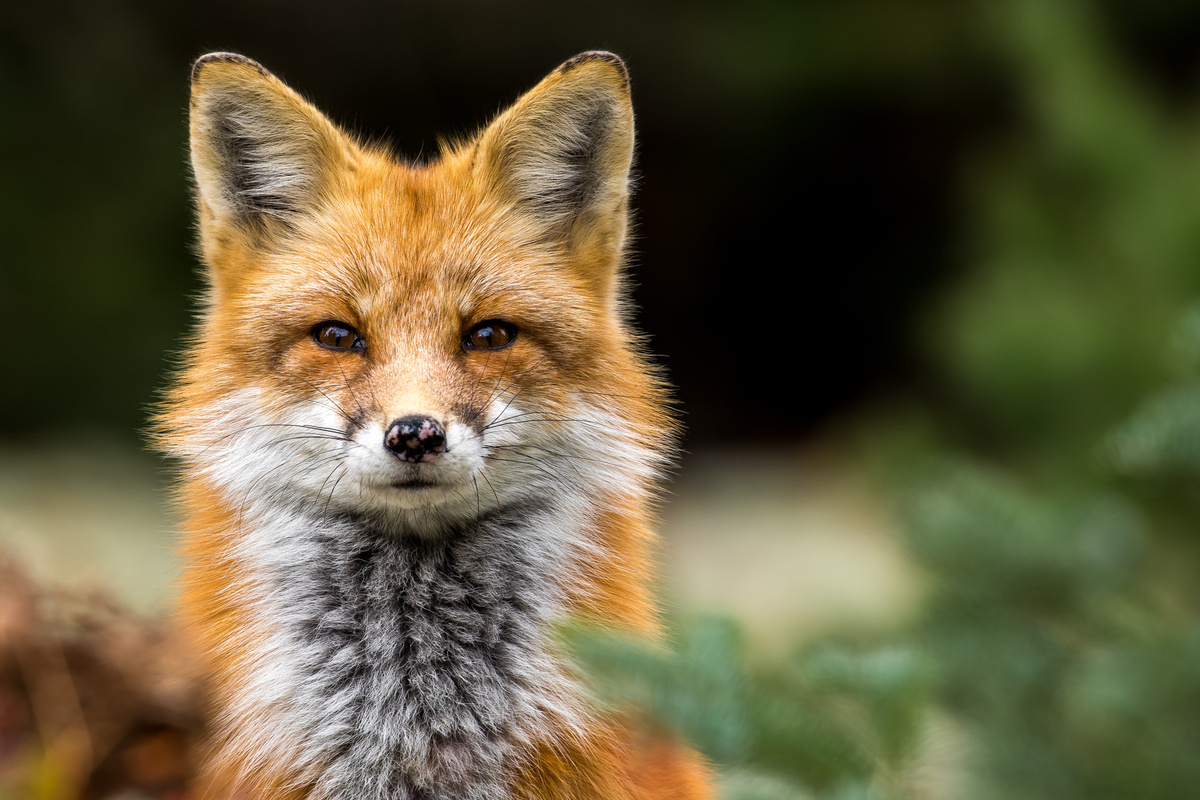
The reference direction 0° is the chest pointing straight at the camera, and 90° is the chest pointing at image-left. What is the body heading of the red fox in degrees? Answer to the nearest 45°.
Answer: approximately 0°
